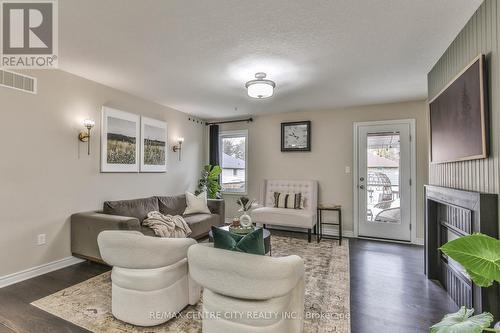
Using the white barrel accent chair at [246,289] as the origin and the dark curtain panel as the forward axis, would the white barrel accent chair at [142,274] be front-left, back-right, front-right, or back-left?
front-left

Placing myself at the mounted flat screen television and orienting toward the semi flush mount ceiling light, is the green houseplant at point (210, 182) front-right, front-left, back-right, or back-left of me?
front-right

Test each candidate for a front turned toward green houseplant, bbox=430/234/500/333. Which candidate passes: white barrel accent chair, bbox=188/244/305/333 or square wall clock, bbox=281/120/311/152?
the square wall clock

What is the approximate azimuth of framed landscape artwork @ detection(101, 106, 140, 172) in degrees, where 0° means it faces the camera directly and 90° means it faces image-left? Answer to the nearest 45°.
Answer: approximately 315°

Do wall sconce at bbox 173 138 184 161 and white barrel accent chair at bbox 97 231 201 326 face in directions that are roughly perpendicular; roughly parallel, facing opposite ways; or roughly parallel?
roughly perpendicular

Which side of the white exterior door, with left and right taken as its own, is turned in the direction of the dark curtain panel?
right

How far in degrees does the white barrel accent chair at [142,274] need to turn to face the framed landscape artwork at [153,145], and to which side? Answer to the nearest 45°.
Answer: approximately 45° to its left

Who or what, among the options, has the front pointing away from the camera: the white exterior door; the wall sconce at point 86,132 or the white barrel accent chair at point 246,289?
the white barrel accent chair

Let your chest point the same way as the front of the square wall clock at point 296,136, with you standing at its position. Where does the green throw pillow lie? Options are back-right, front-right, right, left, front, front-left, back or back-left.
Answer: front

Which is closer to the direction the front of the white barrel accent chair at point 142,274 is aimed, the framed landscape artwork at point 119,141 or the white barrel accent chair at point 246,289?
the framed landscape artwork

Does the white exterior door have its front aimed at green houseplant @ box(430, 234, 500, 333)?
yes

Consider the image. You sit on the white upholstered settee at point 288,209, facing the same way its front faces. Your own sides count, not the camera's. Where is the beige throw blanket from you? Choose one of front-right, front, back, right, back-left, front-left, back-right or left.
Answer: front

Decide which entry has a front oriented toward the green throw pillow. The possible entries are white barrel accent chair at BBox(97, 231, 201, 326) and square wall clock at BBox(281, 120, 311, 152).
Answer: the square wall clock

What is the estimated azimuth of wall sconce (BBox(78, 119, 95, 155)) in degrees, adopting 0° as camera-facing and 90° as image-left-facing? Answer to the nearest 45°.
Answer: approximately 315°

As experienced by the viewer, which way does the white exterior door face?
facing the viewer

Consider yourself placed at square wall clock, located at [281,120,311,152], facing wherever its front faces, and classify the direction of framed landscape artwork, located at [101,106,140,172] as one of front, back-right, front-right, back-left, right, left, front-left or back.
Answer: front-right

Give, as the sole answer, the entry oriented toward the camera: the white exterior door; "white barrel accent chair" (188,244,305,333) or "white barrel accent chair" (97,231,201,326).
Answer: the white exterior door

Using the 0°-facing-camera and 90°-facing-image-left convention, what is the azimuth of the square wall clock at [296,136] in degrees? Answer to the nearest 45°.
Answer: approximately 0°
